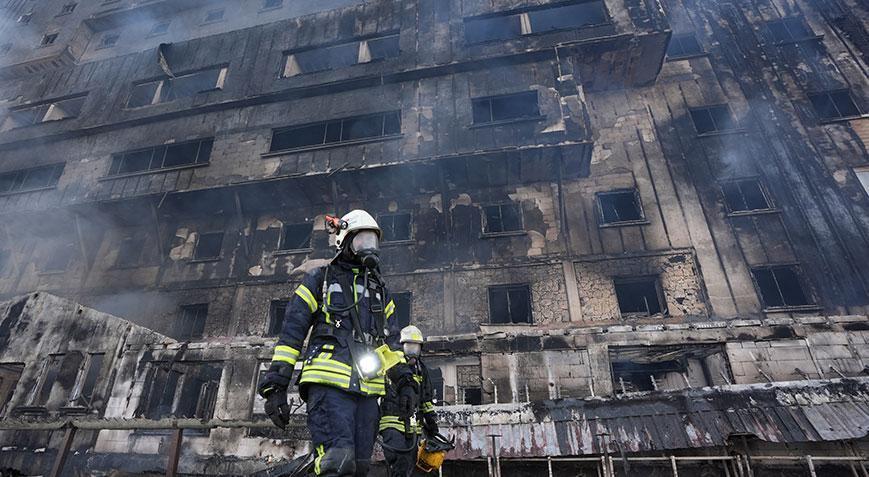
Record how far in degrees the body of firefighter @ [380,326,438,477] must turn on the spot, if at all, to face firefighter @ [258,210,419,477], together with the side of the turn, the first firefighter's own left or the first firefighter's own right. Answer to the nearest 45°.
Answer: approximately 45° to the first firefighter's own right

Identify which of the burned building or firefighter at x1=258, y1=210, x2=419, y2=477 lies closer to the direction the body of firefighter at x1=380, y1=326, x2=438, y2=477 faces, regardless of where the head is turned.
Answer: the firefighter

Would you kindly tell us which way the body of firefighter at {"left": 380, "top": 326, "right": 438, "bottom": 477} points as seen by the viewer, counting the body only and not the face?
toward the camera
